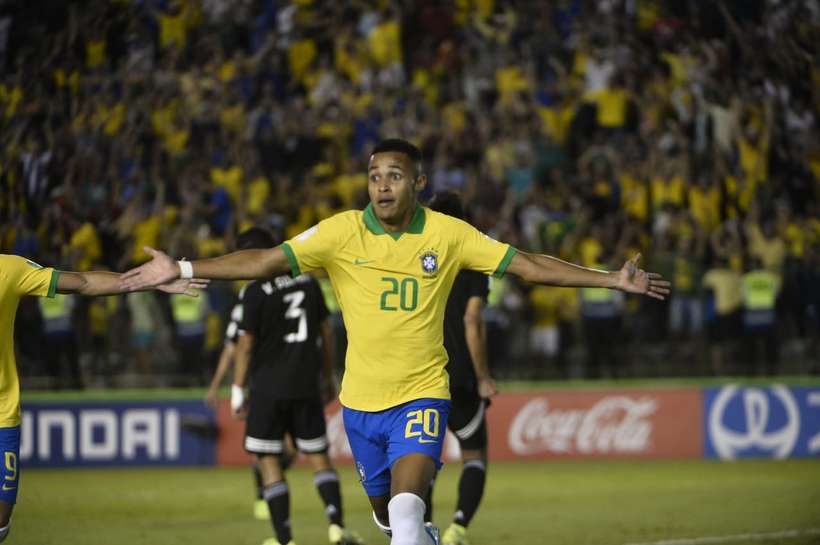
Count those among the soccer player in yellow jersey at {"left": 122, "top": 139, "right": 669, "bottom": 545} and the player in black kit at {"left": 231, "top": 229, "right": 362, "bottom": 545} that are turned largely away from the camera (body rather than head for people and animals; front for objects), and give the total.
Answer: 1

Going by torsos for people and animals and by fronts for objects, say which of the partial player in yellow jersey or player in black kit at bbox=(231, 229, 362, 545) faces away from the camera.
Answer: the player in black kit

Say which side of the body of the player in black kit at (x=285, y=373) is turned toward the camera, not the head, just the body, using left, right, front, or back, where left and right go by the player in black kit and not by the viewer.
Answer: back

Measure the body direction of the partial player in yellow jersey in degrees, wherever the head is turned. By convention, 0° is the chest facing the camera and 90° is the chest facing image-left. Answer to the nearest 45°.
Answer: approximately 0°

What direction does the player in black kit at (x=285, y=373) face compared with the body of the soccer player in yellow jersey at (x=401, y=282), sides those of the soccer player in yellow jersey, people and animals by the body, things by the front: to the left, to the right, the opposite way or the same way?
the opposite way

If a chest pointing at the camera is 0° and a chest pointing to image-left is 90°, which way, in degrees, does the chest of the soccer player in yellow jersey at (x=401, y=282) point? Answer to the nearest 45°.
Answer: approximately 0°

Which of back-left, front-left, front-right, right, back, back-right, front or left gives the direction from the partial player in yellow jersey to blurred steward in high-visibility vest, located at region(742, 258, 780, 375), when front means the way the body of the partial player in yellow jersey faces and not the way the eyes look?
back-left

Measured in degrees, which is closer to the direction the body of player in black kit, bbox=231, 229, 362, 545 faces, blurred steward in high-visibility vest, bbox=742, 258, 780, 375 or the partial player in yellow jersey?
the blurred steward in high-visibility vest

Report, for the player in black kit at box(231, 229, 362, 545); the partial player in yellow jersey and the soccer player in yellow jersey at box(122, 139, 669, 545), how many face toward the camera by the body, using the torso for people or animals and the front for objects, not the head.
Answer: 2

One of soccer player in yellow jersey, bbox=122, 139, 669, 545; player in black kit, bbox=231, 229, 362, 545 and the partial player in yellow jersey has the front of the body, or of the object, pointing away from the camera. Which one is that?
the player in black kit

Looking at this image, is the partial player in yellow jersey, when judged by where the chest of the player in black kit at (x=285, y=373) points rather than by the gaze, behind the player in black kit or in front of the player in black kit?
behind

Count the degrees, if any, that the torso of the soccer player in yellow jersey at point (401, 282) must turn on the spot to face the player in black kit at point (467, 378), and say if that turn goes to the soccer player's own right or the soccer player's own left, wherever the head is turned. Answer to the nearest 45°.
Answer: approximately 180°
